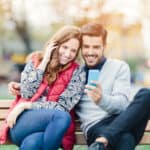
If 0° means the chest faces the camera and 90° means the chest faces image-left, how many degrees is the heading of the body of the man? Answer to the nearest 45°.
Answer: approximately 0°

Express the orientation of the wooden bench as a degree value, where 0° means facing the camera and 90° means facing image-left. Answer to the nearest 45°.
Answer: approximately 0°

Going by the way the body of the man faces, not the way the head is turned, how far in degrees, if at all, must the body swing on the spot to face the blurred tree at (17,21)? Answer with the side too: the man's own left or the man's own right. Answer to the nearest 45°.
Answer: approximately 180°

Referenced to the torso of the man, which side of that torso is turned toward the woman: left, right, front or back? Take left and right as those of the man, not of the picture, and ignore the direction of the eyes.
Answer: right

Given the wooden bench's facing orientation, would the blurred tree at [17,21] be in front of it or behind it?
behind
